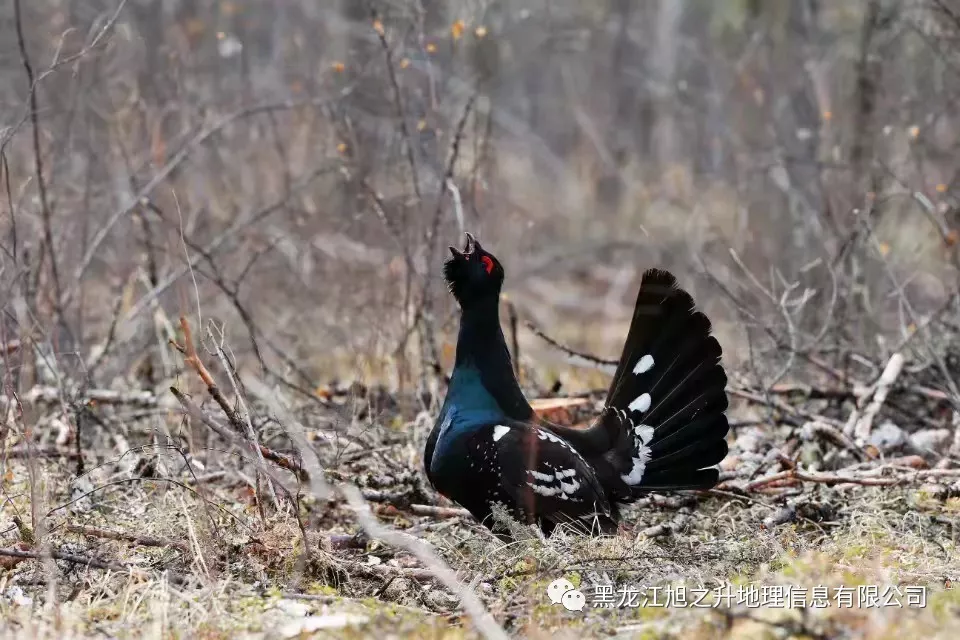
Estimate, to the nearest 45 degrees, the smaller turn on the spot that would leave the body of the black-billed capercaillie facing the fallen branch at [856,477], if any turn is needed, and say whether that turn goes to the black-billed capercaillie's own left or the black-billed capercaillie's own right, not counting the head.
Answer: approximately 180°

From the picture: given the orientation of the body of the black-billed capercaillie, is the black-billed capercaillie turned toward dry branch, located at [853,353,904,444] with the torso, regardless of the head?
no

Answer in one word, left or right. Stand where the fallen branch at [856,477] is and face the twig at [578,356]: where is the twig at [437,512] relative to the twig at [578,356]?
left

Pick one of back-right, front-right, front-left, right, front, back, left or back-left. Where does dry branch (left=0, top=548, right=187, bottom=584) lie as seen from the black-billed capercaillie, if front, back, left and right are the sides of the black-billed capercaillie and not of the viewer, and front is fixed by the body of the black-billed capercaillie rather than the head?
front-left

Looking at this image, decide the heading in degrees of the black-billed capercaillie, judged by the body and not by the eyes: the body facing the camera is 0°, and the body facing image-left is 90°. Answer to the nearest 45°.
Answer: approximately 90°

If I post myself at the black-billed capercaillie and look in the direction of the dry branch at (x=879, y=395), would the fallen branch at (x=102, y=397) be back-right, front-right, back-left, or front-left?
back-left

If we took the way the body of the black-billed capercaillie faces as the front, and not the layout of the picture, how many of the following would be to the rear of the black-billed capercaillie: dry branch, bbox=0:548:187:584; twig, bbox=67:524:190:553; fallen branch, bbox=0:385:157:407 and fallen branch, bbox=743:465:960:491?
1

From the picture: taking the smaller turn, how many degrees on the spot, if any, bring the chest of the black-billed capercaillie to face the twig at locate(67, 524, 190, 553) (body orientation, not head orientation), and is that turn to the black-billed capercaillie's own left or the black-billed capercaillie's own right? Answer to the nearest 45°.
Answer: approximately 45° to the black-billed capercaillie's own left

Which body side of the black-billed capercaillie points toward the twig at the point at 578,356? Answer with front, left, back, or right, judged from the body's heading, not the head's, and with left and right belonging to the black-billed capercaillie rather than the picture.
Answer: right

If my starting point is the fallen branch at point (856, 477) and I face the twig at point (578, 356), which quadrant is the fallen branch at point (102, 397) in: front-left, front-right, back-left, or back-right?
front-left

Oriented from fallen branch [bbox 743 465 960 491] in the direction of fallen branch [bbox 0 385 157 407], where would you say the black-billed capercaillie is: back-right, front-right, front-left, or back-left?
front-left
